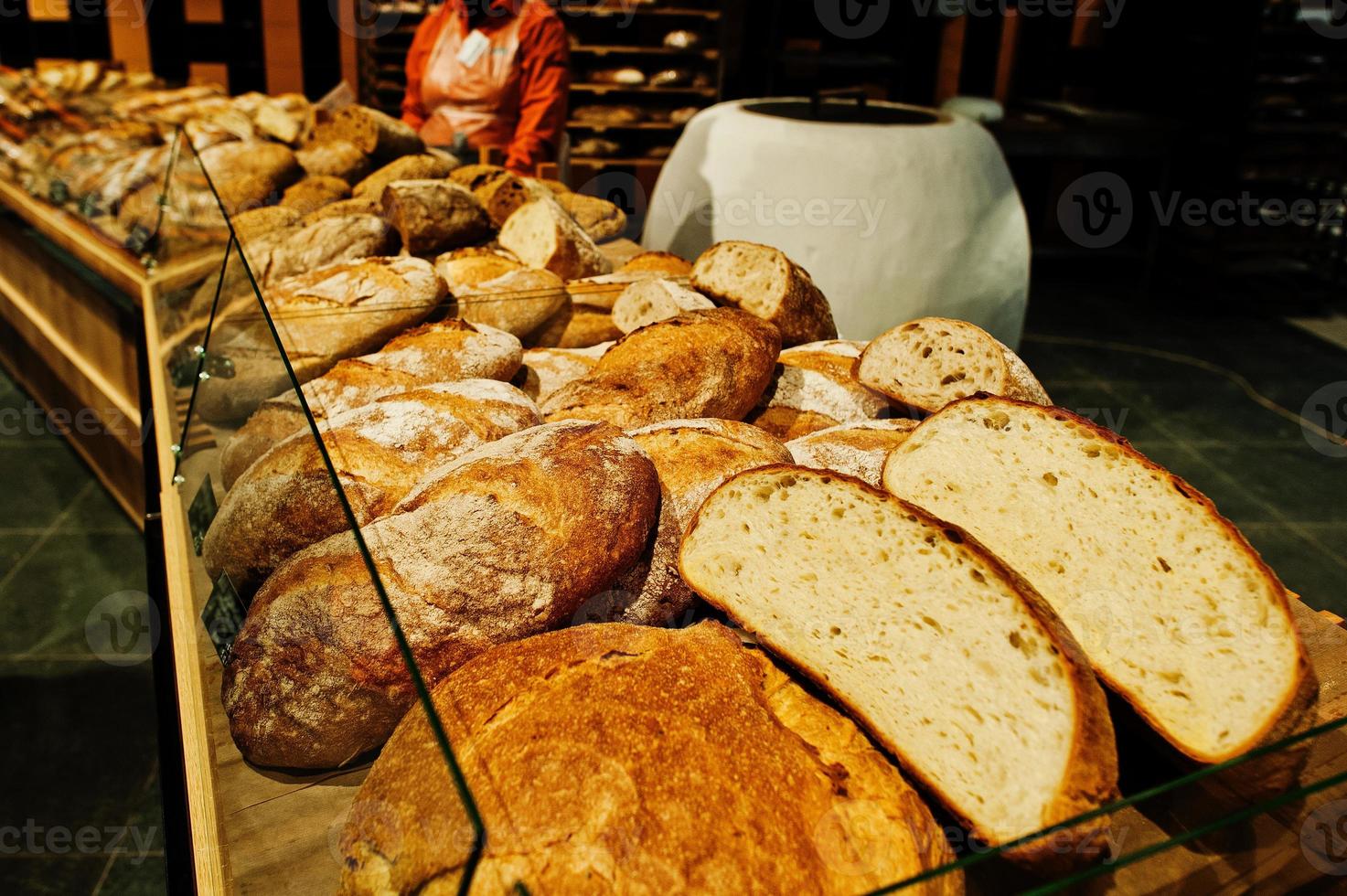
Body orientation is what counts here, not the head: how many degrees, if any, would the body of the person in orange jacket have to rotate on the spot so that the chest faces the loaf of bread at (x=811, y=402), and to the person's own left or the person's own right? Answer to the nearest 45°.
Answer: approximately 45° to the person's own left

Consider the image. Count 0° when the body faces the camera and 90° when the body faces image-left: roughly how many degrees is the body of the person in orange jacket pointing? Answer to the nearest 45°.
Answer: approximately 45°

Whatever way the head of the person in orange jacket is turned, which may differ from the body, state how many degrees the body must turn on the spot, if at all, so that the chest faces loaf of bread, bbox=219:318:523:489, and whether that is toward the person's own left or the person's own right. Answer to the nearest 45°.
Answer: approximately 45° to the person's own left

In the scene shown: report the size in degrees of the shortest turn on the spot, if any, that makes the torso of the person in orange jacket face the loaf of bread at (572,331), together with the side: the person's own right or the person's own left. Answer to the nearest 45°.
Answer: approximately 45° to the person's own left
